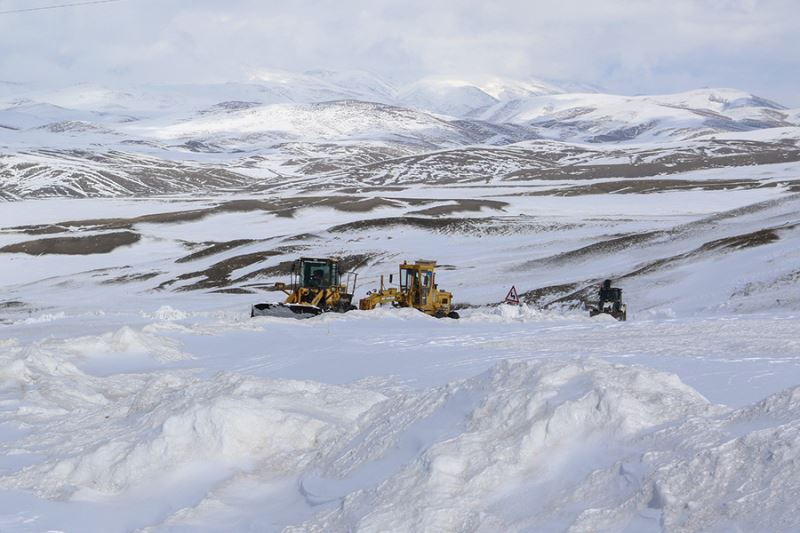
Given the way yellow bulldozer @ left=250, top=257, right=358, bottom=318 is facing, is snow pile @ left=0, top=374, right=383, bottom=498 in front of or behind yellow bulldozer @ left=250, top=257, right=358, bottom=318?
in front

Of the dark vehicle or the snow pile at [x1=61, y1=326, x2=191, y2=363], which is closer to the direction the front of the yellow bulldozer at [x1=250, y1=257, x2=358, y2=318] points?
the snow pile

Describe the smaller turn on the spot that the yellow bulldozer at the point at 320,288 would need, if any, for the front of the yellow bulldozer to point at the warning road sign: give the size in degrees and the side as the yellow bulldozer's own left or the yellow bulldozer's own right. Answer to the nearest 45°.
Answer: approximately 135° to the yellow bulldozer's own left

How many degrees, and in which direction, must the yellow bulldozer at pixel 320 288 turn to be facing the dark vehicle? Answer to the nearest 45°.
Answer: approximately 135° to its left

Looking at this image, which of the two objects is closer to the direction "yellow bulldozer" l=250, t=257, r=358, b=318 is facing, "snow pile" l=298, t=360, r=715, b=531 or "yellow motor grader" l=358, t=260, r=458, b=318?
the snow pile

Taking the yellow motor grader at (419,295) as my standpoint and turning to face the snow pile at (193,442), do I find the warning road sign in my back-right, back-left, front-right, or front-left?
back-left

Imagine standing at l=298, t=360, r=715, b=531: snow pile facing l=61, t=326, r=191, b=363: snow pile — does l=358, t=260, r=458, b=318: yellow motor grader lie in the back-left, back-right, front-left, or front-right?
front-right

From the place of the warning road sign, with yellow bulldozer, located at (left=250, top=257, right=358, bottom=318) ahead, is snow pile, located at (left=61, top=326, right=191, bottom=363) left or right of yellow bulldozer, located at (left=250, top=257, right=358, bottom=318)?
left

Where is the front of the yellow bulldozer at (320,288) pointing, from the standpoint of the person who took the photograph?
facing the viewer and to the left of the viewer

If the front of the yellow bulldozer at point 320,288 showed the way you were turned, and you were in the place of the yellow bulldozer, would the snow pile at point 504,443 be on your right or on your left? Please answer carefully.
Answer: on your left

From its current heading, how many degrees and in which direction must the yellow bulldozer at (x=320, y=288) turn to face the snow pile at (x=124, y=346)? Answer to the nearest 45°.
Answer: approximately 45° to its left
